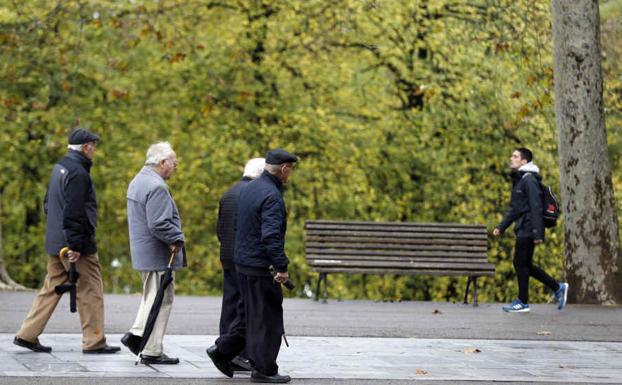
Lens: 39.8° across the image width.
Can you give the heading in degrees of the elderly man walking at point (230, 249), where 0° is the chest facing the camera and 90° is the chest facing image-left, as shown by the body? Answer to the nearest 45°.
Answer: approximately 270°

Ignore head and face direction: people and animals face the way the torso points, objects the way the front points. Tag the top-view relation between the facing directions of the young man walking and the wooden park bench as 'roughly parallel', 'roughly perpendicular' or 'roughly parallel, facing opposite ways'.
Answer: roughly perpendicular

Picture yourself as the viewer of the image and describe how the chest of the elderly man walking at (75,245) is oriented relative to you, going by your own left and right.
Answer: facing to the right of the viewer

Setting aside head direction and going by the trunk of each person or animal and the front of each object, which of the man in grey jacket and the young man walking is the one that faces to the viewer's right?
the man in grey jacket

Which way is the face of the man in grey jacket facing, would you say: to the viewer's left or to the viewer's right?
to the viewer's right

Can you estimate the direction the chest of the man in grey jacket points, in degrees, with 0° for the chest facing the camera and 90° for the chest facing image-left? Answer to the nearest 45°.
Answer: approximately 270°

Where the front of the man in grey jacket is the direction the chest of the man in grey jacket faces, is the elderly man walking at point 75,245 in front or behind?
behind

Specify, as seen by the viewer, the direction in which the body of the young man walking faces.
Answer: to the viewer's left

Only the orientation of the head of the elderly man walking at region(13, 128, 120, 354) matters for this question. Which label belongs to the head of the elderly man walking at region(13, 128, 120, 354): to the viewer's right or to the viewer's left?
to the viewer's right
